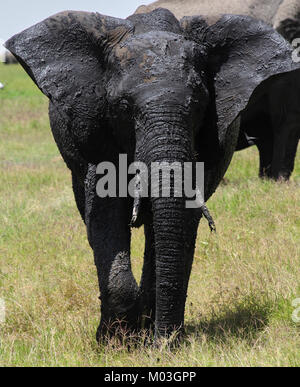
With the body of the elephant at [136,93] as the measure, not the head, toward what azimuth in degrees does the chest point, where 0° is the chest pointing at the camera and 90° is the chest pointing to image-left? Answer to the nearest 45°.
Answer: approximately 0°

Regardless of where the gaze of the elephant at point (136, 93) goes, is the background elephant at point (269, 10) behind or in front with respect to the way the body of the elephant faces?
behind

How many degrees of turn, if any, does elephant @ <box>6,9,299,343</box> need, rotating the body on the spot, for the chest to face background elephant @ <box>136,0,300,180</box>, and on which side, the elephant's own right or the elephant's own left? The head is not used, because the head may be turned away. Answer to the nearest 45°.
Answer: approximately 180°
